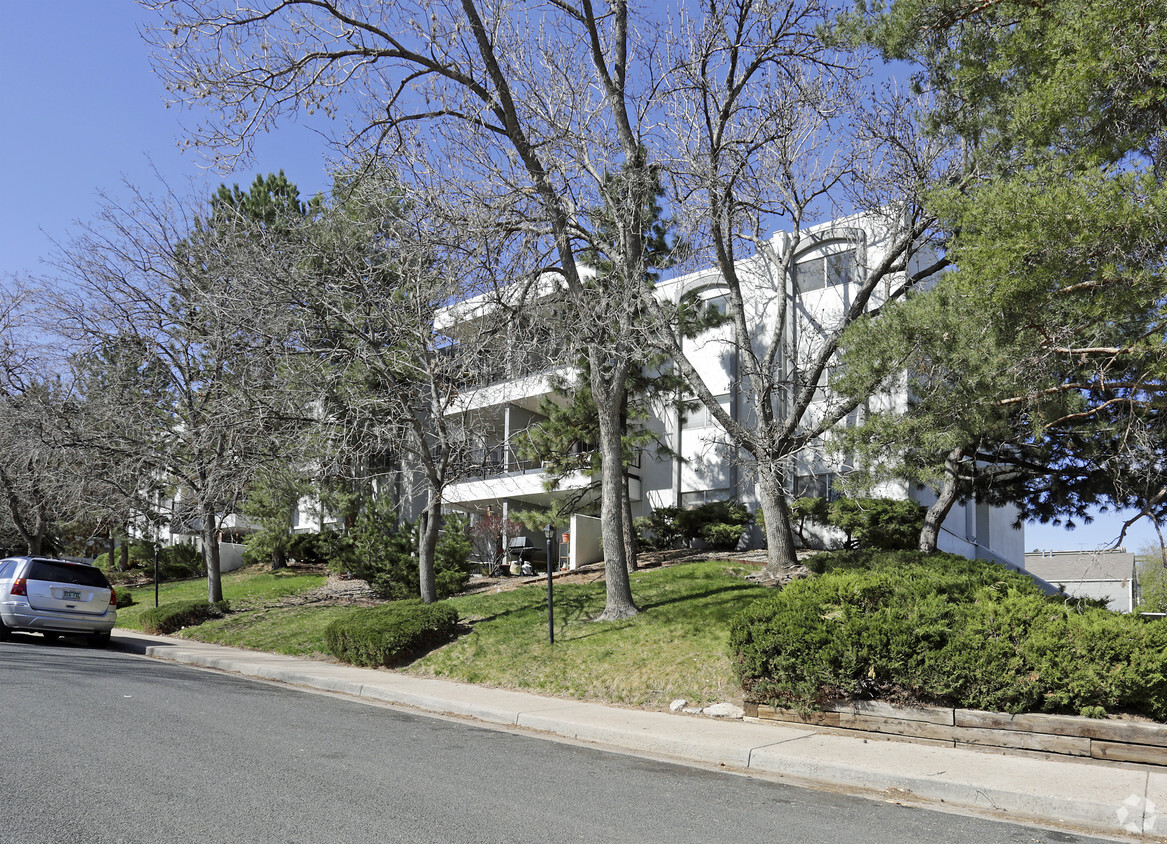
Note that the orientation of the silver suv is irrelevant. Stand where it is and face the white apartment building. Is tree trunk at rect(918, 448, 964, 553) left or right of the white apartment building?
right

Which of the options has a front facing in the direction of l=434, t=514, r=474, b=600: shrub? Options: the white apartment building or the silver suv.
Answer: the white apartment building

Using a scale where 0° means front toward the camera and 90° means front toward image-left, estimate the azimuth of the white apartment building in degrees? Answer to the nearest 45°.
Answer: approximately 45°

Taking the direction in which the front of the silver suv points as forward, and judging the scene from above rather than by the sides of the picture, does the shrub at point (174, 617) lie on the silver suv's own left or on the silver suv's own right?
on the silver suv's own right

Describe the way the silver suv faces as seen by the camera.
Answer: facing away from the viewer and to the left of the viewer

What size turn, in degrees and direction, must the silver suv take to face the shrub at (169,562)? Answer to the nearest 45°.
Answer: approximately 45° to its right

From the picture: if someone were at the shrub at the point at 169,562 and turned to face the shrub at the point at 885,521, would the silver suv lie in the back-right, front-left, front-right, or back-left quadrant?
front-right

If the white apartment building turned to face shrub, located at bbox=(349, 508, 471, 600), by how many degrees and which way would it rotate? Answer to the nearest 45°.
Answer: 0° — it already faces it

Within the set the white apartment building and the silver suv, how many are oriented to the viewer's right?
0

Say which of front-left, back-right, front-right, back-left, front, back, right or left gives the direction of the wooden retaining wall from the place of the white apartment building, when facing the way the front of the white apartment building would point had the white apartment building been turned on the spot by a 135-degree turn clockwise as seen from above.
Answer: back

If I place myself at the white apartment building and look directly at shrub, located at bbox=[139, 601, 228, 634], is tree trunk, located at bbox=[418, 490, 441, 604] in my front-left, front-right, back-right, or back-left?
front-left

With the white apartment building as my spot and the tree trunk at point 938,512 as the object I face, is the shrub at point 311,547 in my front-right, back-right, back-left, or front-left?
back-right

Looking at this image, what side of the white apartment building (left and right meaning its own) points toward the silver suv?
front

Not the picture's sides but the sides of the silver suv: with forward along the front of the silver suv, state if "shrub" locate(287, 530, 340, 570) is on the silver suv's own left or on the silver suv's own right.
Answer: on the silver suv's own right
